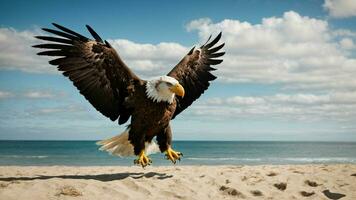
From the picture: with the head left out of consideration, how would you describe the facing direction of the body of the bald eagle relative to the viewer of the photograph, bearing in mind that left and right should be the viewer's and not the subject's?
facing the viewer and to the right of the viewer
